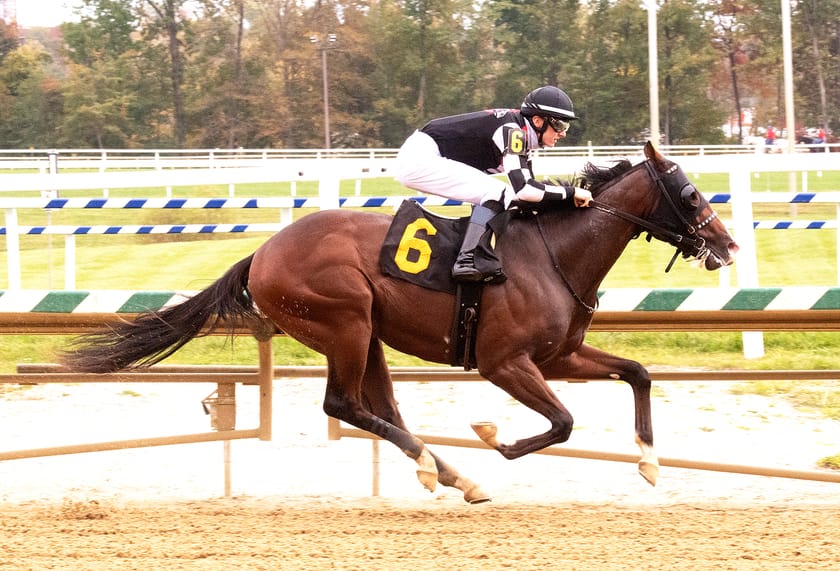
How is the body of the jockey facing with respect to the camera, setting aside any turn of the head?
to the viewer's right

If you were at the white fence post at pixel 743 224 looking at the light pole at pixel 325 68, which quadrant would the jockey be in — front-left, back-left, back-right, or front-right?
back-left

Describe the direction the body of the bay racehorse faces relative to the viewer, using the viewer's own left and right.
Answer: facing to the right of the viewer
